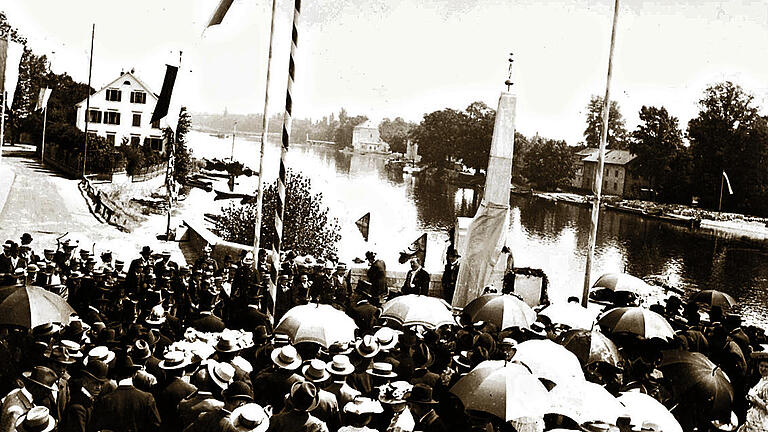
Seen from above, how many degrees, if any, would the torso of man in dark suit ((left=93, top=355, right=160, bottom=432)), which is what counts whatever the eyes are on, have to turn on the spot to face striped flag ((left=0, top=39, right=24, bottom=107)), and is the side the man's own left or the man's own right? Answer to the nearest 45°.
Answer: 0° — they already face it

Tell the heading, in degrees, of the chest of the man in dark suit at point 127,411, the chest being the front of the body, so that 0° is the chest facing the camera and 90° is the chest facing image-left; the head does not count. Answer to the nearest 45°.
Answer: approximately 180°

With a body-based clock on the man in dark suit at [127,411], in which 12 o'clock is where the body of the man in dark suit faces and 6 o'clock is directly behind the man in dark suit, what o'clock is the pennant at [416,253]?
The pennant is roughly at 1 o'clock from the man in dark suit.

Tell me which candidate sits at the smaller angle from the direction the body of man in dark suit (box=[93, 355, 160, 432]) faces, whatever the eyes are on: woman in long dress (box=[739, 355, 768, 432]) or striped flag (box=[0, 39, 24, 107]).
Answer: the striped flag

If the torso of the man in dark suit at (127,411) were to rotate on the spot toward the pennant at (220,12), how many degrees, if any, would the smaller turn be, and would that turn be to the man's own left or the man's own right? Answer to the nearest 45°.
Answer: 0° — they already face it

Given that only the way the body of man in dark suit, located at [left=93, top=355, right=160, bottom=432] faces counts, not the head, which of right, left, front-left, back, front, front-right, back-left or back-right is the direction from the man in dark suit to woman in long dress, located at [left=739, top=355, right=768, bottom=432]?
back-right
